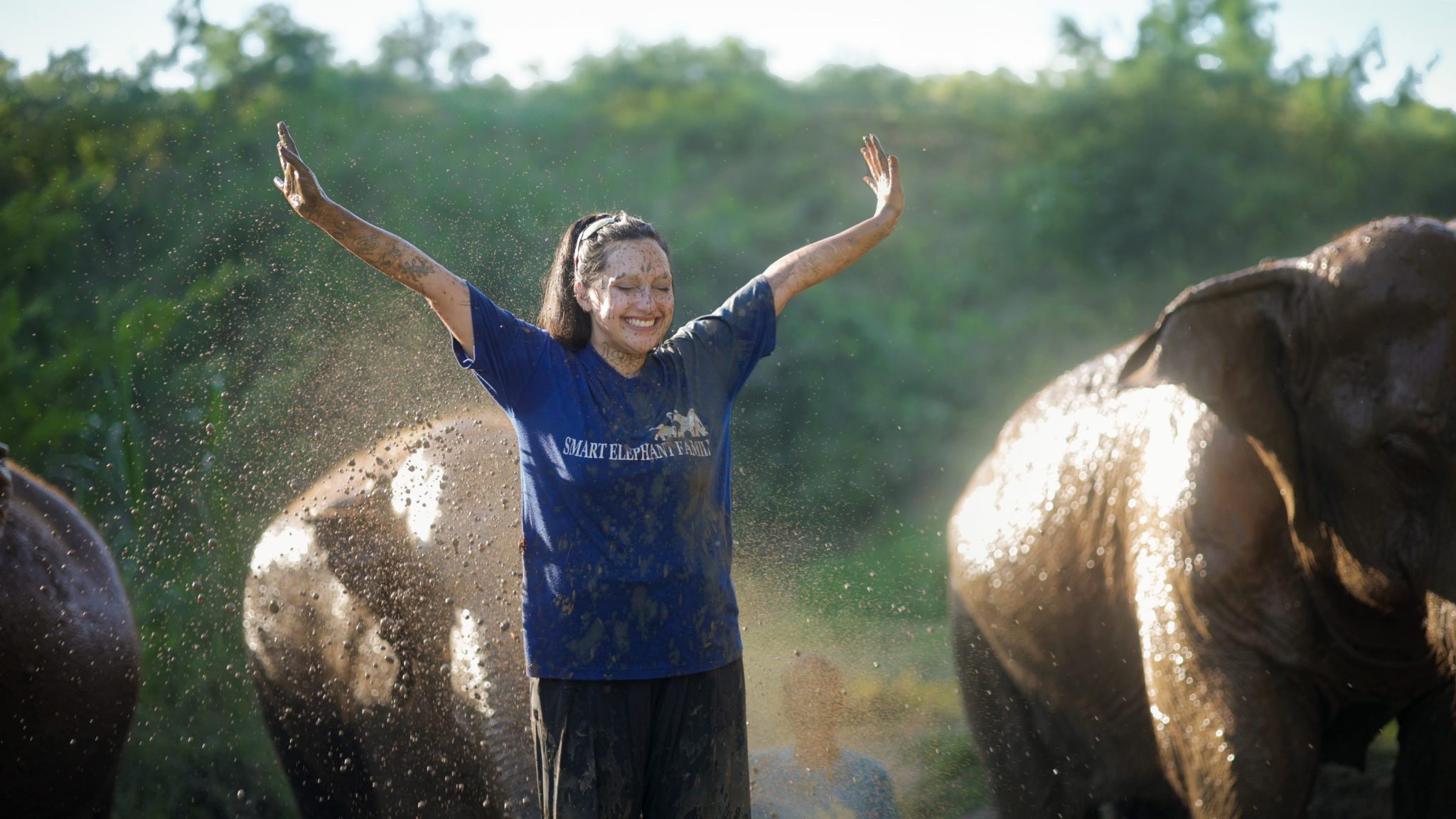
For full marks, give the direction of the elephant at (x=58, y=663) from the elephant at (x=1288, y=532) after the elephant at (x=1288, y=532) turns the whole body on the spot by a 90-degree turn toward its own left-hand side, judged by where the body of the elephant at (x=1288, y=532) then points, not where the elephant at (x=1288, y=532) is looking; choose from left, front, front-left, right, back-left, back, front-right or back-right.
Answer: back-left

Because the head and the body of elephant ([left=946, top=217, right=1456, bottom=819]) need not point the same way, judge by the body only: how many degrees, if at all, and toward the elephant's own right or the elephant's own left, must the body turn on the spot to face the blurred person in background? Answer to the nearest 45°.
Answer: approximately 180°

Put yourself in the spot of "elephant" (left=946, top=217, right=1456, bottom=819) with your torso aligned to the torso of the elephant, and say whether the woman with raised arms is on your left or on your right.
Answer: on your right

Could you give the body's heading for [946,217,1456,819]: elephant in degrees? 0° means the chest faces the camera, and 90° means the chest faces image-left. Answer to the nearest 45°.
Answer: approximately 315°

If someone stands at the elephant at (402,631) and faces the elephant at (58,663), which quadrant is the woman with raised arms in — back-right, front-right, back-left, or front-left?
back-left

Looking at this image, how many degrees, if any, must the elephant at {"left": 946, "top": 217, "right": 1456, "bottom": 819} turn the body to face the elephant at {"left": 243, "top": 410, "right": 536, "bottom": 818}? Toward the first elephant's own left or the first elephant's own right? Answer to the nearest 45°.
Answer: approximately 135° to the first elephant's own right
